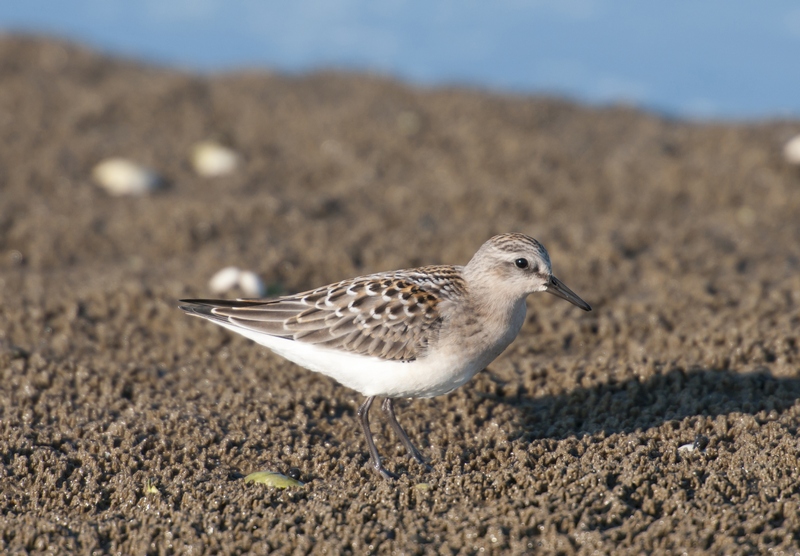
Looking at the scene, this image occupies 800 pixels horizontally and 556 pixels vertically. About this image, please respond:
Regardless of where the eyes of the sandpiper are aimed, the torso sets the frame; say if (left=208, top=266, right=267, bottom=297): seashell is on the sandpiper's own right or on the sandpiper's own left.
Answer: on the sandpiper's own left

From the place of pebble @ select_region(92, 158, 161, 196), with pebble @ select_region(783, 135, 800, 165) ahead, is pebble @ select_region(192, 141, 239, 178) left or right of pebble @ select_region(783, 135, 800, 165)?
left

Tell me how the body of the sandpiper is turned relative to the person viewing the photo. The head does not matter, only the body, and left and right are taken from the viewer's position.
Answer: facing to the right of the viewer

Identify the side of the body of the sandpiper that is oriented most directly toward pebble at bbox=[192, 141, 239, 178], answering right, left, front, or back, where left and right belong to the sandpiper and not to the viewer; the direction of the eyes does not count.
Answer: left

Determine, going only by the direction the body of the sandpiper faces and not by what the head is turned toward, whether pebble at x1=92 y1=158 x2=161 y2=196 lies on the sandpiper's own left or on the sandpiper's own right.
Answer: on the sandpiper's own left
